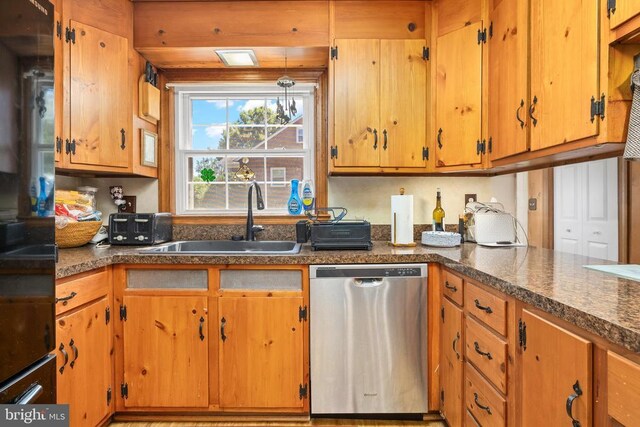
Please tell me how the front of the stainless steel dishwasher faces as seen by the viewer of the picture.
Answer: facing the viewer

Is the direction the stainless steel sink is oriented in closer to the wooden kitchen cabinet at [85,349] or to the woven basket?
the wooden kitchen cabinet

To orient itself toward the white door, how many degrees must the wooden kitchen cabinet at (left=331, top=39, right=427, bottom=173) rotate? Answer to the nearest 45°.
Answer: approximately 135° to its left

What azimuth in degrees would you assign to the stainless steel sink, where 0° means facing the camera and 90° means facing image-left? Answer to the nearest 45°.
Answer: approximately 0°

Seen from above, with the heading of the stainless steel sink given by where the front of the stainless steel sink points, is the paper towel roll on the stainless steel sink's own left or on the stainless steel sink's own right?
on the stainless steel sink's own left

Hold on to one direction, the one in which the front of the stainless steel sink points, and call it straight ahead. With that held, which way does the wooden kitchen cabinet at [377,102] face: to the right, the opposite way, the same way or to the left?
the same way

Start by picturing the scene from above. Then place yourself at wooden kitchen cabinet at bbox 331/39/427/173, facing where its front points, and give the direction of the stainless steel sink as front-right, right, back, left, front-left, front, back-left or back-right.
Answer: right

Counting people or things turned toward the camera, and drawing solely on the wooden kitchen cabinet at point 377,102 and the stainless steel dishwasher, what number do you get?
2

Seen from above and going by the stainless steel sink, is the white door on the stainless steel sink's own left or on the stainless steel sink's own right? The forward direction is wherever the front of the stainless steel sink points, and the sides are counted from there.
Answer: on the stainless steel sink's own left

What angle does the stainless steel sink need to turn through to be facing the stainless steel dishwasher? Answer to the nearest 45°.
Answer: approximately 45° to its left

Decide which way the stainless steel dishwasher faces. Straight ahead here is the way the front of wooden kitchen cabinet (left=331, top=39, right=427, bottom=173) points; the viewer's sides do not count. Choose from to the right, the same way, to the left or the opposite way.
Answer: the same way

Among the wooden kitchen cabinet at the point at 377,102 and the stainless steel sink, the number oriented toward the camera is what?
2

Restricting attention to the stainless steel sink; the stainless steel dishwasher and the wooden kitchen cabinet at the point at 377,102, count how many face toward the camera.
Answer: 3

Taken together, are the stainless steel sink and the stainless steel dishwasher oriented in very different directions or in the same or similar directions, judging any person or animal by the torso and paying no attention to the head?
same or similar directions

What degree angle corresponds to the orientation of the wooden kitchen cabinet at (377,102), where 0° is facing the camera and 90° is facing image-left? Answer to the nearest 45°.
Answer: approximately 0°
